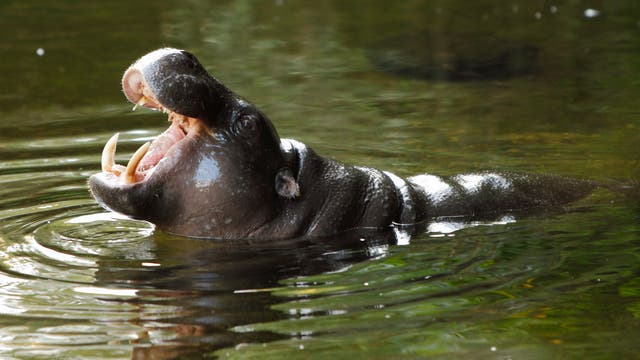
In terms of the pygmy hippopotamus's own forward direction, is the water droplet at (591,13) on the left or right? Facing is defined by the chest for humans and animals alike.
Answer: on its right

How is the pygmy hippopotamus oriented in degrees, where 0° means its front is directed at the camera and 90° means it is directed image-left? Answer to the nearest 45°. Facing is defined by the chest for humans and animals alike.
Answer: approximately 90°
